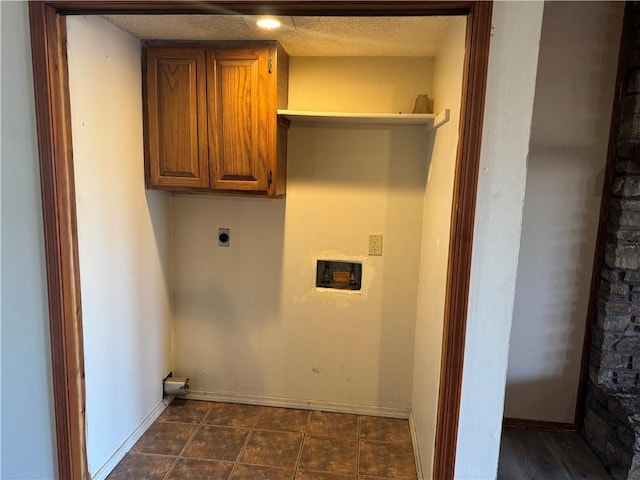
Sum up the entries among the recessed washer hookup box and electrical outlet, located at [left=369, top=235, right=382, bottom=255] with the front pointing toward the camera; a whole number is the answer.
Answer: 2

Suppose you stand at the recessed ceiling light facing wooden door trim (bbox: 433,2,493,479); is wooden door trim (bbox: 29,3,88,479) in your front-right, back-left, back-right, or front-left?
back-right

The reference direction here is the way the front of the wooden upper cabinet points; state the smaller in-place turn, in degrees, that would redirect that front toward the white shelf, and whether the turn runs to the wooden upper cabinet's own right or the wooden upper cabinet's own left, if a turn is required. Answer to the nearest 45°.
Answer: approximately 90° to the wooden upper cabinet's own left

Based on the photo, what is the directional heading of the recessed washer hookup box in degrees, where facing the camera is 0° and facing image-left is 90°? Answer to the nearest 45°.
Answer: approximately 0°

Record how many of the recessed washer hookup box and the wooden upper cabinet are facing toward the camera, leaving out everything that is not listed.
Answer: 2

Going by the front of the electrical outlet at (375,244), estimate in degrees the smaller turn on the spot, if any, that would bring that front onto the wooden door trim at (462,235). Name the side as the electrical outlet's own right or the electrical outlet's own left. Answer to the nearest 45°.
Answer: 0° — it already faces it

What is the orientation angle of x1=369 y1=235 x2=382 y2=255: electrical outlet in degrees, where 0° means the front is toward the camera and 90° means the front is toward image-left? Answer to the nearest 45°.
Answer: approximately 0°
